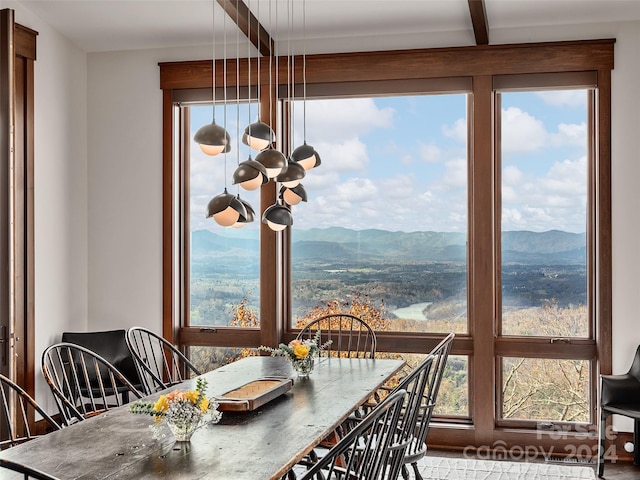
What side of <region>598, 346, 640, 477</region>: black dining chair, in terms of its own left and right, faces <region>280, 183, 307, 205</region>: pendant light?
front

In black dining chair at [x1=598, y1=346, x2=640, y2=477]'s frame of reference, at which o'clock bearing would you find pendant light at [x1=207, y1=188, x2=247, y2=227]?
The pendant light is roughly at 12 o'clock from the black dining chair.

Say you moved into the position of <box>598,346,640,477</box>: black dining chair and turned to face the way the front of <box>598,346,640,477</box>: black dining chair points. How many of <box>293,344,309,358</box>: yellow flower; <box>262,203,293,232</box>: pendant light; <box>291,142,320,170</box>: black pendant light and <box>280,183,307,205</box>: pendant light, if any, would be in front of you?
4

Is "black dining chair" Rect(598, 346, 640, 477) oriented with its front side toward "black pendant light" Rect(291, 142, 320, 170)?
yes

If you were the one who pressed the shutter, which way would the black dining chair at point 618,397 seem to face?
facing the viewer and to the left of the viewer

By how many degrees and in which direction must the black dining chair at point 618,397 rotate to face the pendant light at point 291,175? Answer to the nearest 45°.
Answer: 0° — it already faces it

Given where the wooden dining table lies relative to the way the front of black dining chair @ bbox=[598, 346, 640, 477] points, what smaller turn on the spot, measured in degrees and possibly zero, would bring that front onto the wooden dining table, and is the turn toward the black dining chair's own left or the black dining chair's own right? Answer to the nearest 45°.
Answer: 0° — it already faces it

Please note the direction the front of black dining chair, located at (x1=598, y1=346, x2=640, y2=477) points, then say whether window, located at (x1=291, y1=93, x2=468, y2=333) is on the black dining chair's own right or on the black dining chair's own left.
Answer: on the black dining chair's own right

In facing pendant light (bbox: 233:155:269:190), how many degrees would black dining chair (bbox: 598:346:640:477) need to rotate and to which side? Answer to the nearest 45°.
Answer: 0° — it already faces it

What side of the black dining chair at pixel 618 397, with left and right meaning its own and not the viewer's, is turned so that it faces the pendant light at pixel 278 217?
front

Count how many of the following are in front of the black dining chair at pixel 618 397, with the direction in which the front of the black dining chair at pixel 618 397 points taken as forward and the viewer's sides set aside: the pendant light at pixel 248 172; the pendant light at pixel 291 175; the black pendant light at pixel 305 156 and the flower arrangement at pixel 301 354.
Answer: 4
